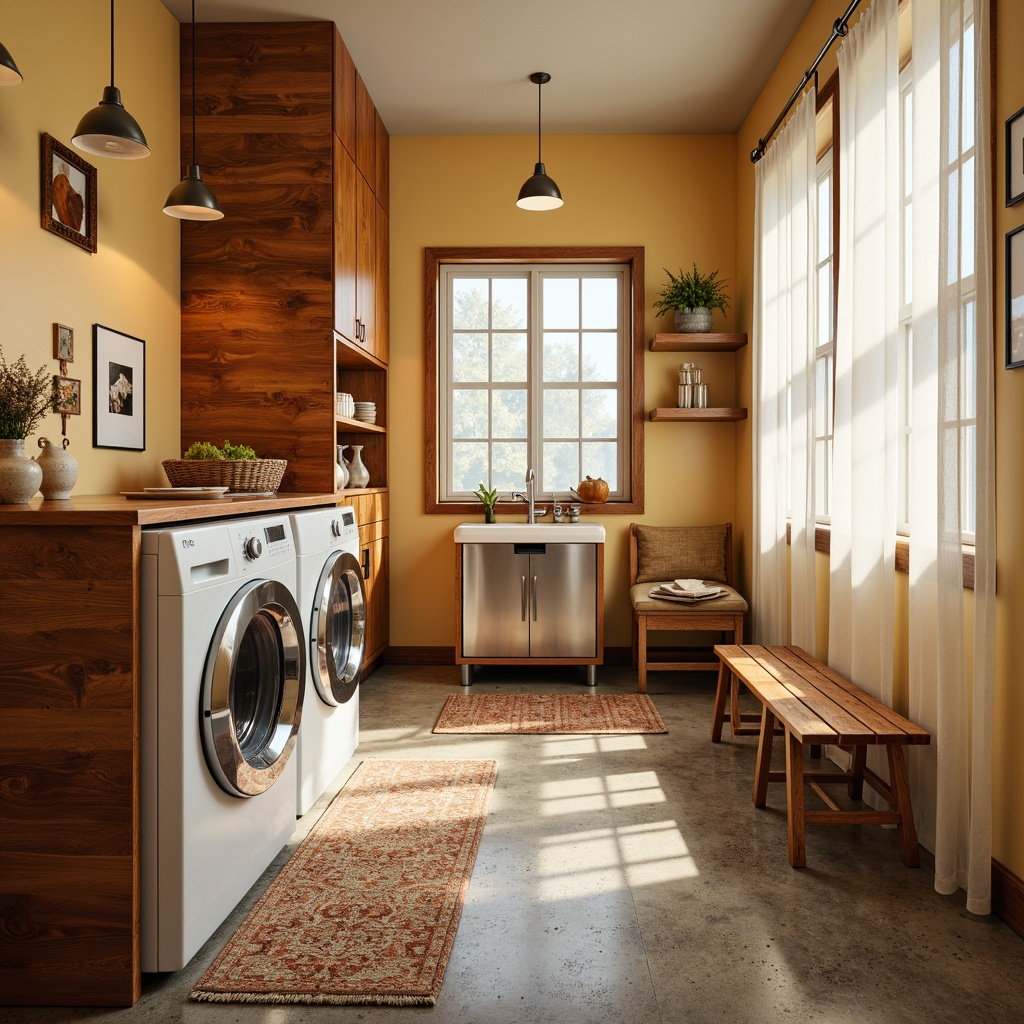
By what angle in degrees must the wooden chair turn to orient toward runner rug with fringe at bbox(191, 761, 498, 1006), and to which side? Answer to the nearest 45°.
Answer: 0° — it already faces it

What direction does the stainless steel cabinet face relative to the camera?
toward the camera

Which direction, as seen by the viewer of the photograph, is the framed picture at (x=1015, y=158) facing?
facing the viewer and to the left of the viewer

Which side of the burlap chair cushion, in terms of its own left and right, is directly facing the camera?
front

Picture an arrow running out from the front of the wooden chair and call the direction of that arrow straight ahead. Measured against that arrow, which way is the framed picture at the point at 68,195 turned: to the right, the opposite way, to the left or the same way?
to the left

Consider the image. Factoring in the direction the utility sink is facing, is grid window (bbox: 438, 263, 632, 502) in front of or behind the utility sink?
behind

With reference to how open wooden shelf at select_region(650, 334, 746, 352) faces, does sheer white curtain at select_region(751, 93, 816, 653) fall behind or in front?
in front

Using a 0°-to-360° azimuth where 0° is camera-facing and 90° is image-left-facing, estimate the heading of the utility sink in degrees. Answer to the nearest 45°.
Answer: approximately 0°

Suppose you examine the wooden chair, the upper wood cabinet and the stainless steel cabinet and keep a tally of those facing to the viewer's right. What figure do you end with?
1

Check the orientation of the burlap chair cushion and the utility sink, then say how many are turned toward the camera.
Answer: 2

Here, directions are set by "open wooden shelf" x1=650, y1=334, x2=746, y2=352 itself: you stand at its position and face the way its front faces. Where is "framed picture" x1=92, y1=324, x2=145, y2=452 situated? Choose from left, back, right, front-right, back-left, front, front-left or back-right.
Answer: front-right

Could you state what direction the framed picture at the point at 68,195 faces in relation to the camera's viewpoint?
facing the viewer and to the right of the viewer

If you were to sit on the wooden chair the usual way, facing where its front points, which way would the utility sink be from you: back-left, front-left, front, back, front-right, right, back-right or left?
front-right

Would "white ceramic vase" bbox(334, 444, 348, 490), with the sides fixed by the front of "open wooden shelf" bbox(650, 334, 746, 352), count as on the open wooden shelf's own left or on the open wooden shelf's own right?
on the open wooden shelf's own right

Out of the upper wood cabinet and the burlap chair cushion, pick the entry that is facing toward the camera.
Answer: the burlap chair cushion

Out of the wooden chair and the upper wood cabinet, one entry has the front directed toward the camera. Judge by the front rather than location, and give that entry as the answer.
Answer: the wooden chair

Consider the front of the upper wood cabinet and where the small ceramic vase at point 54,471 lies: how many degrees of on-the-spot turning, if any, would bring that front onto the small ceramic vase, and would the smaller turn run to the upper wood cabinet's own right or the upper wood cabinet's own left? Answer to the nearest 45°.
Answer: approximately 90° to the upper wood cabinet's own right

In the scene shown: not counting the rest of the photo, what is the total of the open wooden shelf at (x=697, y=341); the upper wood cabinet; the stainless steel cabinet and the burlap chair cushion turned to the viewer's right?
1
